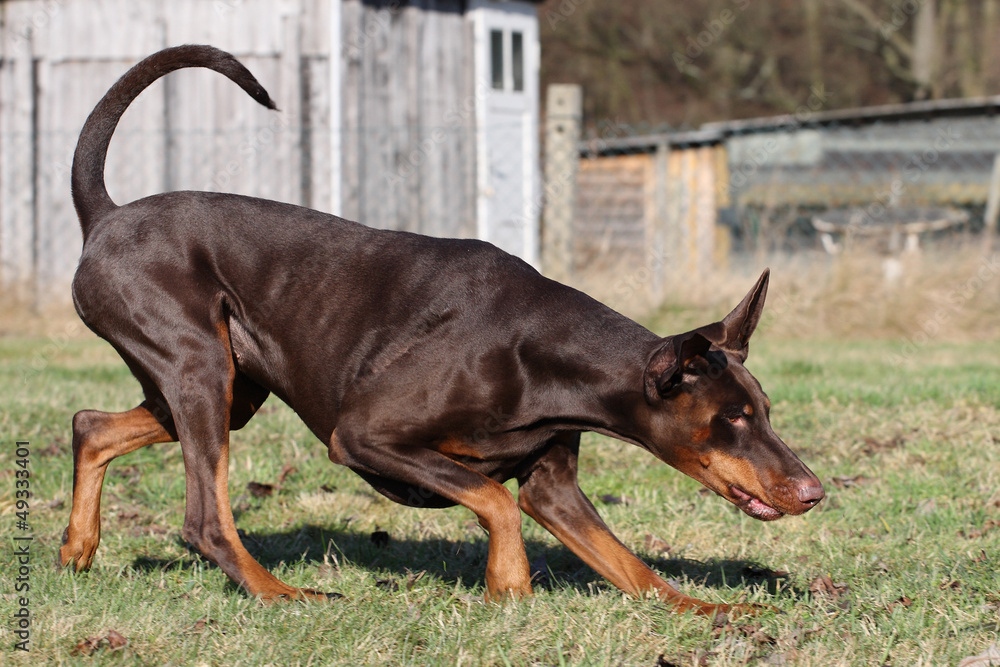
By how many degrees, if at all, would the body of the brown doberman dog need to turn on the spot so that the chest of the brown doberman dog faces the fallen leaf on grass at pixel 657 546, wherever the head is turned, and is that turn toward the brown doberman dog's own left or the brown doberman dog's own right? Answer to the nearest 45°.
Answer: approximately 45° to the brown doberman dog's own left

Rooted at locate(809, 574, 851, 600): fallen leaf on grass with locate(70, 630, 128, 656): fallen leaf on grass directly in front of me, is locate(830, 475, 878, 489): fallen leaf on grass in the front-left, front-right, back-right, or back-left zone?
back-right

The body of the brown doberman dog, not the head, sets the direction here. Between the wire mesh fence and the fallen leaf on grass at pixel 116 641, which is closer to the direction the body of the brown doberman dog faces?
the wire mesh fence

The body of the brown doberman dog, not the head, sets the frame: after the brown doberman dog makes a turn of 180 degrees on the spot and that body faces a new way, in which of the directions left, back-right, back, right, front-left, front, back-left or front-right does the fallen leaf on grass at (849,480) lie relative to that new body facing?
back-right

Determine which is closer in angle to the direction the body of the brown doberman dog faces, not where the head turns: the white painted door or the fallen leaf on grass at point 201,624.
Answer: the white painted door

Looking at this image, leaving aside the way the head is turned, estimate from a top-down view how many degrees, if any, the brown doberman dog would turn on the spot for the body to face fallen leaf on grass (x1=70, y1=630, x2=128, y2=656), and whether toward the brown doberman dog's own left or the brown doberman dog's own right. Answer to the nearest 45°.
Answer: approximately 135° to the brown doberman dog's own right

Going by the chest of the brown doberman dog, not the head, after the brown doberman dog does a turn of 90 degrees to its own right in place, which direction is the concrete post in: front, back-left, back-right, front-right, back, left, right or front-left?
back

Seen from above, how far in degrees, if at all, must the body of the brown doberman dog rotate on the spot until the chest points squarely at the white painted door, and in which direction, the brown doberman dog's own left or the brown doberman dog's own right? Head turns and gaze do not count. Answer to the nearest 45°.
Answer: approximately 90° to the brown doberman dog's own left

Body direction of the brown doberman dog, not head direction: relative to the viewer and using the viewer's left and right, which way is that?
facing to the right of the viewer

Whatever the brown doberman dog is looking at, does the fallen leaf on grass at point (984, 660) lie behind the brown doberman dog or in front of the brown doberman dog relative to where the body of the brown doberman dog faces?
in front

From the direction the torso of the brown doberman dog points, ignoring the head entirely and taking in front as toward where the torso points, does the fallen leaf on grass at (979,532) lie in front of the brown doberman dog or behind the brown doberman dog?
in front

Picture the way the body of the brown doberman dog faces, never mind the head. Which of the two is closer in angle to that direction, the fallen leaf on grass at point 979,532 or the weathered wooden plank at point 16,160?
the fallen leaf on grass
